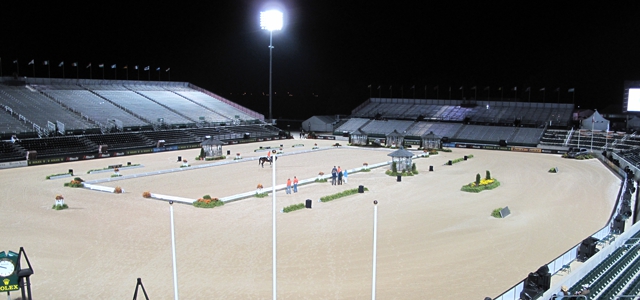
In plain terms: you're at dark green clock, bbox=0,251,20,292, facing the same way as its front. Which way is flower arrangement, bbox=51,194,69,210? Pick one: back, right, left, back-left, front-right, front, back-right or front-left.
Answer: back

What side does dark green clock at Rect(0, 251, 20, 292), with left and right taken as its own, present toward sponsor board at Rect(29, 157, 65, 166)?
back

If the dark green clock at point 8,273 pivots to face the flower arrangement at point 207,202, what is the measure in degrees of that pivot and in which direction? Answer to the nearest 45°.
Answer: approximately 135° to its left

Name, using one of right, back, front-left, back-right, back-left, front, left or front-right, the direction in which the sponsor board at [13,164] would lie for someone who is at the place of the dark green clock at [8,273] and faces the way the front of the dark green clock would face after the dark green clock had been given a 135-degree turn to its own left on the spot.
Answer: front-left

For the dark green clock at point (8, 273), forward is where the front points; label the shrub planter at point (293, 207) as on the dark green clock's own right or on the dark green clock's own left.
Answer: on the dark green clock's own left

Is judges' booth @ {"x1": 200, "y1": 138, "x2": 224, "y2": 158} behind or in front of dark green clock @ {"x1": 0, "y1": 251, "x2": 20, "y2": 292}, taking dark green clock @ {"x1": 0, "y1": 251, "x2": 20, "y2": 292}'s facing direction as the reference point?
behind

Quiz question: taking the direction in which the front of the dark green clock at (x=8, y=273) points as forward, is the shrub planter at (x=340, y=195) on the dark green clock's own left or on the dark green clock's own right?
on the dark green clock's own left

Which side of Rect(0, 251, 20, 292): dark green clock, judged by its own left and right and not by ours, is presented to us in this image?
front
